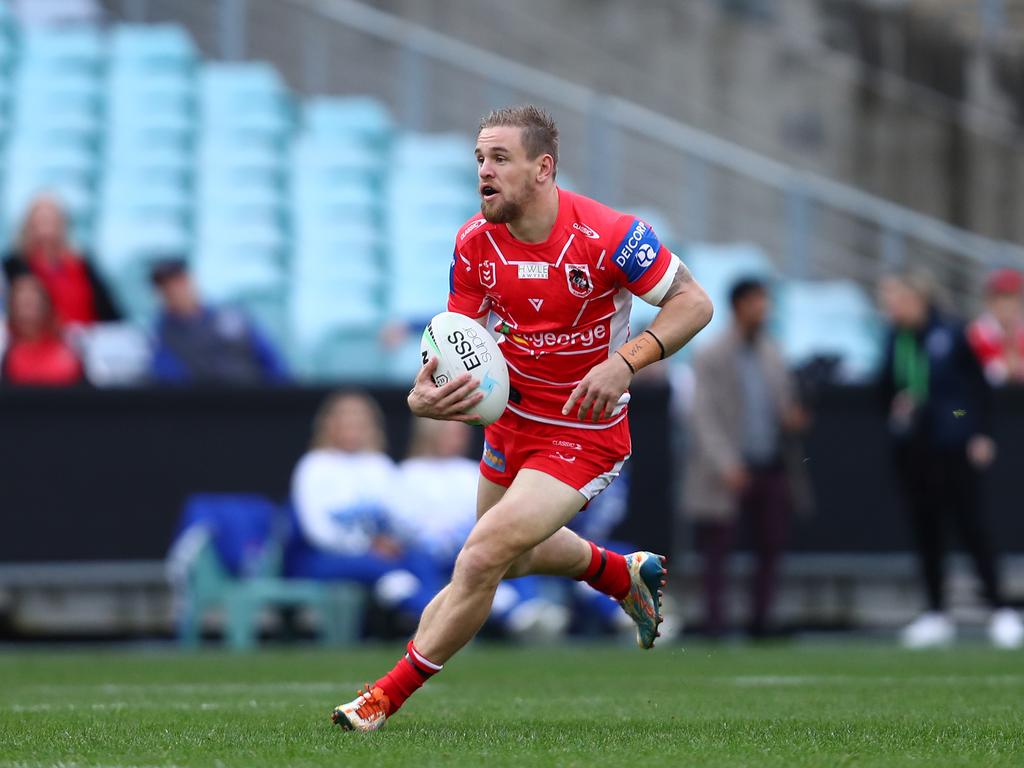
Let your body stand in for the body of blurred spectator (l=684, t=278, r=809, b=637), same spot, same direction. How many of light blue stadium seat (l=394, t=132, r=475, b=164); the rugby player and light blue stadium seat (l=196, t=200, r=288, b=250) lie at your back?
2

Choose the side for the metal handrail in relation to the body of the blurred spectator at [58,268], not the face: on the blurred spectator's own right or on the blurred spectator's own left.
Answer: on the blurred spectator's own left

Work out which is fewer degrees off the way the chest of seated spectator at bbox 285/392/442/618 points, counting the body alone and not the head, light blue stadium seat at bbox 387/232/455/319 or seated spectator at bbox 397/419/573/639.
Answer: the seated spectator

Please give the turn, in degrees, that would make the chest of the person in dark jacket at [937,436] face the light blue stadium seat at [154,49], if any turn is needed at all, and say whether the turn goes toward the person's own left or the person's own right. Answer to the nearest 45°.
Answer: approximately 90° to the person's own right

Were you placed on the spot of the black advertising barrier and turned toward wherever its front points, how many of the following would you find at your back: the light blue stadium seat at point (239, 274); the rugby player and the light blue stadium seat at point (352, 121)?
2

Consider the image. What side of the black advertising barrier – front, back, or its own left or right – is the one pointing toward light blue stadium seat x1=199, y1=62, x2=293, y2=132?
back

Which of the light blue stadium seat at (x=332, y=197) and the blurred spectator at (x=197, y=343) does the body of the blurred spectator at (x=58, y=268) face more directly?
the blurred spectator

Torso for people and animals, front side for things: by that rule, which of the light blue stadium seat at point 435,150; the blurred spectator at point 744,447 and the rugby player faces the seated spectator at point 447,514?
the light blue stadium seat

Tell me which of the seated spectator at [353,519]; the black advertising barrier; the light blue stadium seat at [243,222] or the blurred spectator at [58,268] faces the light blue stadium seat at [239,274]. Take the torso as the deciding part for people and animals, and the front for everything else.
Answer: the light blue stadium seat at [243,222]

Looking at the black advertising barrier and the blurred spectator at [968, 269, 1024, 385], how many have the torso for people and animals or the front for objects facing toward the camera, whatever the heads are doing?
2
